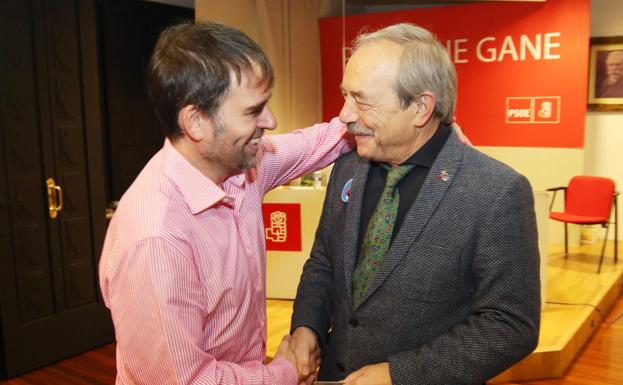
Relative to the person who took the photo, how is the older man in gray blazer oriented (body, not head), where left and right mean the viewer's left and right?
facing the viewer and to the left of the viewer

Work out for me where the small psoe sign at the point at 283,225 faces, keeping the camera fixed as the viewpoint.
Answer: facing the viewer

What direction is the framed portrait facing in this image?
toward the camera

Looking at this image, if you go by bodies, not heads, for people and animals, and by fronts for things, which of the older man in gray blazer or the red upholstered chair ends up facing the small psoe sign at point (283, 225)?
the red upholstered chair

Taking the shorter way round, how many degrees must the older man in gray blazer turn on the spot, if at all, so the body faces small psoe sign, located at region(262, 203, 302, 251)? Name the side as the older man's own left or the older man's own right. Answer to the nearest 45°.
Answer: approximately 135° to the older man's own right

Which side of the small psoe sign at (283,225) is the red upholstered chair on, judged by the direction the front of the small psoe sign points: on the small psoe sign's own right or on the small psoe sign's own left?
on the small psoe sign's own left

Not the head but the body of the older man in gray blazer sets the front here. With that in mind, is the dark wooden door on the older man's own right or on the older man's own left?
on the older man's own right

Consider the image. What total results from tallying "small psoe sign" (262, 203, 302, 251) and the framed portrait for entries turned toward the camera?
2

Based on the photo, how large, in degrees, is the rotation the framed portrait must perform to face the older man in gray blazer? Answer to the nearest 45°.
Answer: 0° — it already faces them

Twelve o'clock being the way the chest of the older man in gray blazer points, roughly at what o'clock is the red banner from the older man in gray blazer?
The red banner is roughly at 5 o'clock from the older man in gray blazer.

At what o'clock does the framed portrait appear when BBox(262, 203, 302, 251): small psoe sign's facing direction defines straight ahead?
The framed portrait is roughly at 8 o'clock from the small psoe sign.

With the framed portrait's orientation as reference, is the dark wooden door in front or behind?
in front

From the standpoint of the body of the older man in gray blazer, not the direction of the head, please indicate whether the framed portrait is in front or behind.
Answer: behind
